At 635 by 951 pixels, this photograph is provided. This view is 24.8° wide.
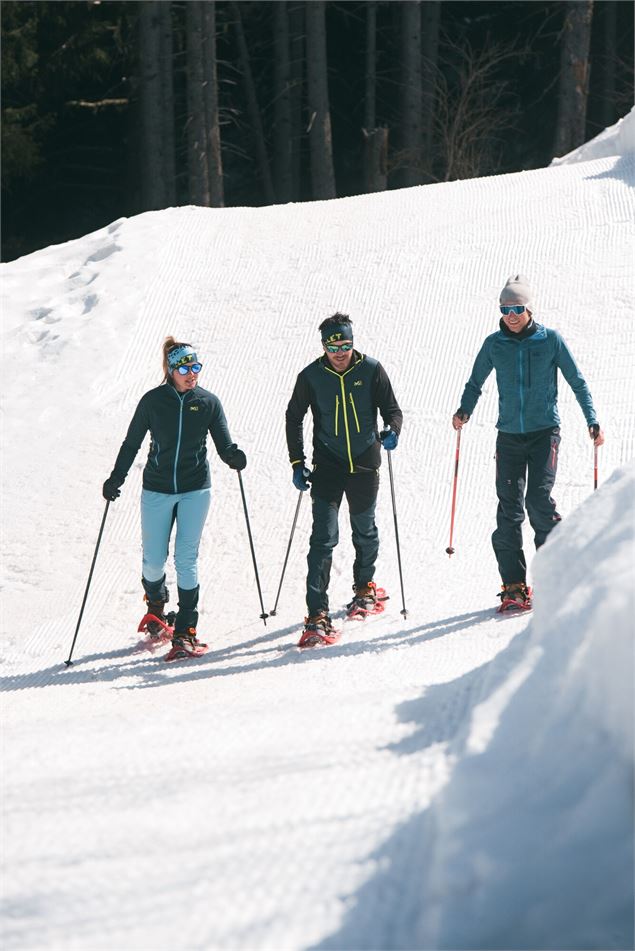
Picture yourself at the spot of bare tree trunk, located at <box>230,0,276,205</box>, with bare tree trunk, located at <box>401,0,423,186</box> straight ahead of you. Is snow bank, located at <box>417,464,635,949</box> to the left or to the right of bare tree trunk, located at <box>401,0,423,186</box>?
right

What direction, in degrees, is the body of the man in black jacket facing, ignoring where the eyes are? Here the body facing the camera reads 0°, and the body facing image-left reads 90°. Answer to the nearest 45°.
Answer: approximately 0°

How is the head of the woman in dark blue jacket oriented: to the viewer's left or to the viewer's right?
to the viewer's right

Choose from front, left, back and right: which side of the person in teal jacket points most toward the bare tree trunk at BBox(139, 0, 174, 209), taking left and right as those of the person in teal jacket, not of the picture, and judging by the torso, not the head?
back

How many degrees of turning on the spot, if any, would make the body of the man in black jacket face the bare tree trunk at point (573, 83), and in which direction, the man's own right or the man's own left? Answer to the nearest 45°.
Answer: approximately 180°

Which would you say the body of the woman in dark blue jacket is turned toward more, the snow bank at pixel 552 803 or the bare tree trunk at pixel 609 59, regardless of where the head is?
the snow bank

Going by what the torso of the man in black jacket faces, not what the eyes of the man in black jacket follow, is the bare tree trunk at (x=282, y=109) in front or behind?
behind

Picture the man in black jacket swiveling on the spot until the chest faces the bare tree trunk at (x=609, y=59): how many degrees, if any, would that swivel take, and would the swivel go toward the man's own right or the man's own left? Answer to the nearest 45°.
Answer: approximately 180°

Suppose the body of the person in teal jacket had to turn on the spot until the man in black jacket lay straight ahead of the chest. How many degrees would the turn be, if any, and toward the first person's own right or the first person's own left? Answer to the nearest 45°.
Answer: approximately 90° to the first person's own right

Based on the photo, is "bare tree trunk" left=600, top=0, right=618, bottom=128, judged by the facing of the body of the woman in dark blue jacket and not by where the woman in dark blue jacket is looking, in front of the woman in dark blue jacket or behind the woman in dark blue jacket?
behind

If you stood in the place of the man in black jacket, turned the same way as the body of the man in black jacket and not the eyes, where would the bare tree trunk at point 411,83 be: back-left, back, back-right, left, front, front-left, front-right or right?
back
